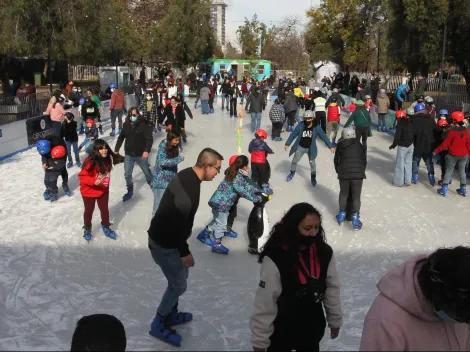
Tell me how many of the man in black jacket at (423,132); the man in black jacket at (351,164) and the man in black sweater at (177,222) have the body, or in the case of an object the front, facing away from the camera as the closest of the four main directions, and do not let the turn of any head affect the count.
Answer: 2

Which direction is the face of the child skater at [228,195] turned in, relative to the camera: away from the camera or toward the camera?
away from the camera

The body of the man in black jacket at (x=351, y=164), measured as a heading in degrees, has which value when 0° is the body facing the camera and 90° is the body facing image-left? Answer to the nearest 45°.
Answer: approximately 180°

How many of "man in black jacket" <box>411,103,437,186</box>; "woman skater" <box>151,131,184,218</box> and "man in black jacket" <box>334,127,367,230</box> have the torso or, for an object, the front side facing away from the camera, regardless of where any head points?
2

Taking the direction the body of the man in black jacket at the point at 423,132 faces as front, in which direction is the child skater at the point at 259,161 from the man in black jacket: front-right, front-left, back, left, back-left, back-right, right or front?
back-left

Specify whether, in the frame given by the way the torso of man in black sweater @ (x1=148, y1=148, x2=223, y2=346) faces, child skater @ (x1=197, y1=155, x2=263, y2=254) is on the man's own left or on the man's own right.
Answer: on the man's own left

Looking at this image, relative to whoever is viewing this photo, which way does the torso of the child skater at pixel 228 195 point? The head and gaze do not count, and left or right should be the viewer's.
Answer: facing to the right of the viewer

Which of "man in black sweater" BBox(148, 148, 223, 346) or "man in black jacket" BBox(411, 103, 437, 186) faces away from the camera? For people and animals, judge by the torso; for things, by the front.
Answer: "man in black jacket" BBox(411, 103, 437, 186)
